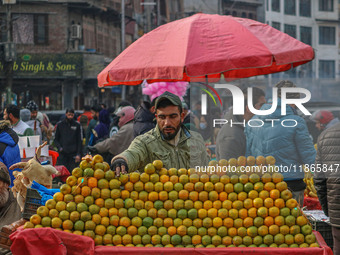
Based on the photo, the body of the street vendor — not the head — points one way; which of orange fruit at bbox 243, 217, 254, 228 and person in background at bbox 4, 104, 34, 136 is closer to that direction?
the orange fruit

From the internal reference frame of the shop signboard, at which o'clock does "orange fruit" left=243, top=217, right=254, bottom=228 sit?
The orange fruit is roughly at 12 o'clock from the shop signboard.

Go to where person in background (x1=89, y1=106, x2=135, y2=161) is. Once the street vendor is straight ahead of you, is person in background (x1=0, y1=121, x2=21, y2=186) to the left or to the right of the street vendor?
right
